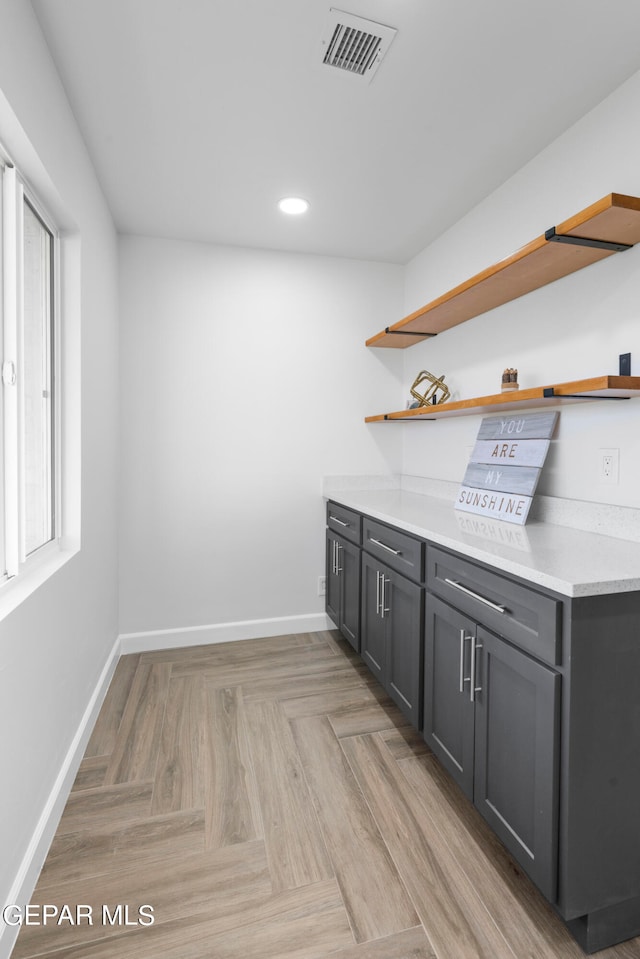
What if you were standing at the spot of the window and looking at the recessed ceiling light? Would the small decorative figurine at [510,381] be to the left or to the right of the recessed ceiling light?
right

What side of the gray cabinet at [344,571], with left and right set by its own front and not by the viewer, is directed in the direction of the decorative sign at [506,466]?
left

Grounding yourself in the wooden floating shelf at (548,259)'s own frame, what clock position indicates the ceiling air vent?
The ceiling air vent is roughly at 12 o'clock from the wooden floating shelf.

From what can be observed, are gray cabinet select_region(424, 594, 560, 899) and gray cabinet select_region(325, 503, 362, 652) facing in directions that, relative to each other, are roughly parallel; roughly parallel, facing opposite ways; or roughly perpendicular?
roughly parallel

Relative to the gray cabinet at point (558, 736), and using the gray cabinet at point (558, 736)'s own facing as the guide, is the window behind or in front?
in front

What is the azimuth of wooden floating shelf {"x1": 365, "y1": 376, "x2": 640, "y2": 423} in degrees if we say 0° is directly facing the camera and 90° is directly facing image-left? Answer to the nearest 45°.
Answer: approximately 45°

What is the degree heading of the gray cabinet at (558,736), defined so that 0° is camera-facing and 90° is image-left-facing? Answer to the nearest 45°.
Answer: approximately 45°

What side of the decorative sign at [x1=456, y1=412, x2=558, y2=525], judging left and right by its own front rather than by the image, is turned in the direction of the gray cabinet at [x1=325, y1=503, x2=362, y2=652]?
right

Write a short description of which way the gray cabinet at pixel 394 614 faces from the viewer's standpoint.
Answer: facing the viewer and to the left of the viewer

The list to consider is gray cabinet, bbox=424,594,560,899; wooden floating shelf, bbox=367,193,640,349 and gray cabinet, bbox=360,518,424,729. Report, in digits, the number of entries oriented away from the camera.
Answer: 0

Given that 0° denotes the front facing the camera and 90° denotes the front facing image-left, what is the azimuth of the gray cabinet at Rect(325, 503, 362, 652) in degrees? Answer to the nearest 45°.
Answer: approximately 45°
